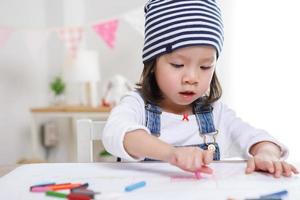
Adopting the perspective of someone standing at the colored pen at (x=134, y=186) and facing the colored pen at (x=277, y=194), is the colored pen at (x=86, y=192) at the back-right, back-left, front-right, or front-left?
back-right

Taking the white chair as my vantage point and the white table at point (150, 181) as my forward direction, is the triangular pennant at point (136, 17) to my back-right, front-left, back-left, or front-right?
back-left

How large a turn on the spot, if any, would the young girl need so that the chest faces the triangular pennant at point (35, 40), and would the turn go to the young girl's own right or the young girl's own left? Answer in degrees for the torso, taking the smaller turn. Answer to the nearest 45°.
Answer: approximately 135° to the young girl's own right

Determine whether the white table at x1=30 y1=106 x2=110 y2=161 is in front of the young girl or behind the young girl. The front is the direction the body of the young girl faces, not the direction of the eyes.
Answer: behind

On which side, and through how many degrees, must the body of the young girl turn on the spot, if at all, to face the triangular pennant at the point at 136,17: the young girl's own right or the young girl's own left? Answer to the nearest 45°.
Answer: approximately 180°

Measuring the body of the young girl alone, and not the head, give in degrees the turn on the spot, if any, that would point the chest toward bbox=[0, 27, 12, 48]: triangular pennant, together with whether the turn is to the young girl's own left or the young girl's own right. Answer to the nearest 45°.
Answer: approximately 135° to the young girl's own right

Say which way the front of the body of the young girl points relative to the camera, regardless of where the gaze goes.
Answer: toward the camera
